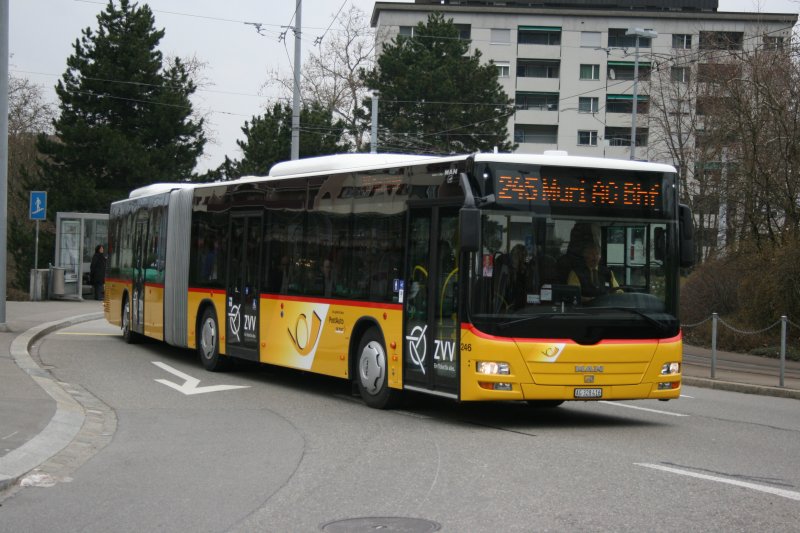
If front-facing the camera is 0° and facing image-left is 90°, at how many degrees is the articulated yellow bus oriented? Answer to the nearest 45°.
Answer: approximately 315°

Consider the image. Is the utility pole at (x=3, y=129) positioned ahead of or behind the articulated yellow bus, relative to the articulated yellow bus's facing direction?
behind

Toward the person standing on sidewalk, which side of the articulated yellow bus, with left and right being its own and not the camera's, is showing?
back

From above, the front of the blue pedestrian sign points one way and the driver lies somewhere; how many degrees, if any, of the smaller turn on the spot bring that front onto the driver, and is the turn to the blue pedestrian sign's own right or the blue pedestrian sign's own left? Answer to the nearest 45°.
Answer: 0° — it already faces them

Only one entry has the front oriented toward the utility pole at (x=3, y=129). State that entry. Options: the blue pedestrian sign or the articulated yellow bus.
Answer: the blue pedestrian sign

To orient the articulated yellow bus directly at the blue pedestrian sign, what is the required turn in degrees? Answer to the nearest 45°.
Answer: approximately 180°

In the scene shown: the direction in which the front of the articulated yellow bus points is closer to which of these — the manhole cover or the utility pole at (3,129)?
the manhole cover

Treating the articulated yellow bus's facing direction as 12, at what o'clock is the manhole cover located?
The manhole cover is roughly at 2 o'clock from the articulated yellow bus.
